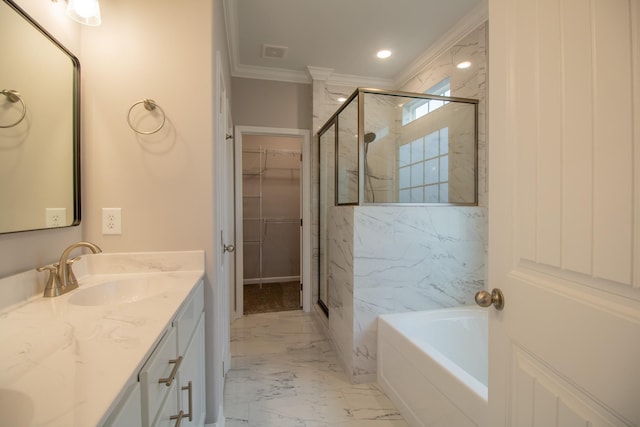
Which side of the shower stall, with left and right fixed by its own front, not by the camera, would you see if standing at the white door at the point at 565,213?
left

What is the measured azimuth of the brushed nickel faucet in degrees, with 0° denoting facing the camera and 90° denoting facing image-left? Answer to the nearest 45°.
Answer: approximately 315°

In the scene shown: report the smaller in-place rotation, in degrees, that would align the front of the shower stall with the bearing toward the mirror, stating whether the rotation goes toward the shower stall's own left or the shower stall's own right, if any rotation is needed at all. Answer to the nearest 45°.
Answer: approximately 45° to the shower stall's own left

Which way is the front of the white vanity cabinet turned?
to the viewer's right

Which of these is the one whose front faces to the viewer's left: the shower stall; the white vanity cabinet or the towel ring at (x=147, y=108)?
the shower stall

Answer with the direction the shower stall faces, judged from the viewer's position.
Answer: facing to the left of the viewer

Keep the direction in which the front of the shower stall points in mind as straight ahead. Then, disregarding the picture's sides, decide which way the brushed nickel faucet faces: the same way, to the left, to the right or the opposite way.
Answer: the opposite way

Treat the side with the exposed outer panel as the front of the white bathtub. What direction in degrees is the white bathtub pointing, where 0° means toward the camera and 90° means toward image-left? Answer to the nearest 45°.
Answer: approximately 45°
